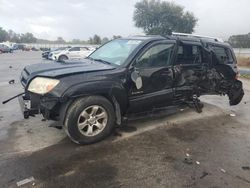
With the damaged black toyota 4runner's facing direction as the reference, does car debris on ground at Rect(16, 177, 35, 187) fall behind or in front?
in front

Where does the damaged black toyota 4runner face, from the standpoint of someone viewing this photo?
facing the viewer and to the left of the viewer

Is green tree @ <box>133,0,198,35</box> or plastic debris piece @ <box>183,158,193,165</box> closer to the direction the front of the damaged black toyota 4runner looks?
the plastic debris piece

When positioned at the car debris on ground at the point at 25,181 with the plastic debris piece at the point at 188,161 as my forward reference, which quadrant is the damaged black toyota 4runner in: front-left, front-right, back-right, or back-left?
front-left

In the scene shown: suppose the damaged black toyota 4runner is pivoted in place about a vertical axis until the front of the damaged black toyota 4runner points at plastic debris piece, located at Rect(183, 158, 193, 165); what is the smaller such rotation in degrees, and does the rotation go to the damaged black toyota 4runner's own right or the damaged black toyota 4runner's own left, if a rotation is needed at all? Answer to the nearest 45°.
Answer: approximately 90° to the damaged black toyota 4runner's own left

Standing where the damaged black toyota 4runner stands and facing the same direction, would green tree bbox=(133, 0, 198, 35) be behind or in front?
behind

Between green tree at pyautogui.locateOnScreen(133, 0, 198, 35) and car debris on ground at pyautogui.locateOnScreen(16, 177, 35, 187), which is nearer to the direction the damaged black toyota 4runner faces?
the car debris on ground

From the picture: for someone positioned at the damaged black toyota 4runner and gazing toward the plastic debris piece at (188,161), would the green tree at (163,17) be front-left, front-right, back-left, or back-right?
back-left

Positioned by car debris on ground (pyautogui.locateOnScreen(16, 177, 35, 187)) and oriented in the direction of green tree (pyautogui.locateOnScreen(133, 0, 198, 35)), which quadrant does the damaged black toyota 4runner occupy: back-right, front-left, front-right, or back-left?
front-right
